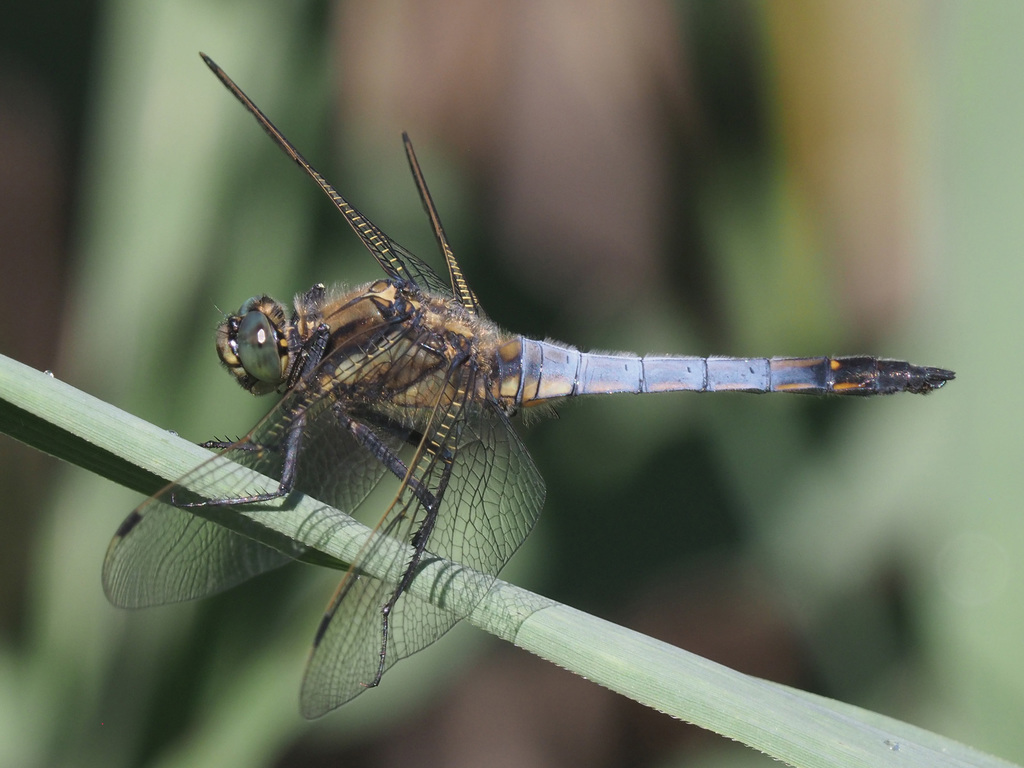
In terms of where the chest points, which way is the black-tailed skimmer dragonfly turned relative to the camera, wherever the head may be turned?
to the viewer's left
